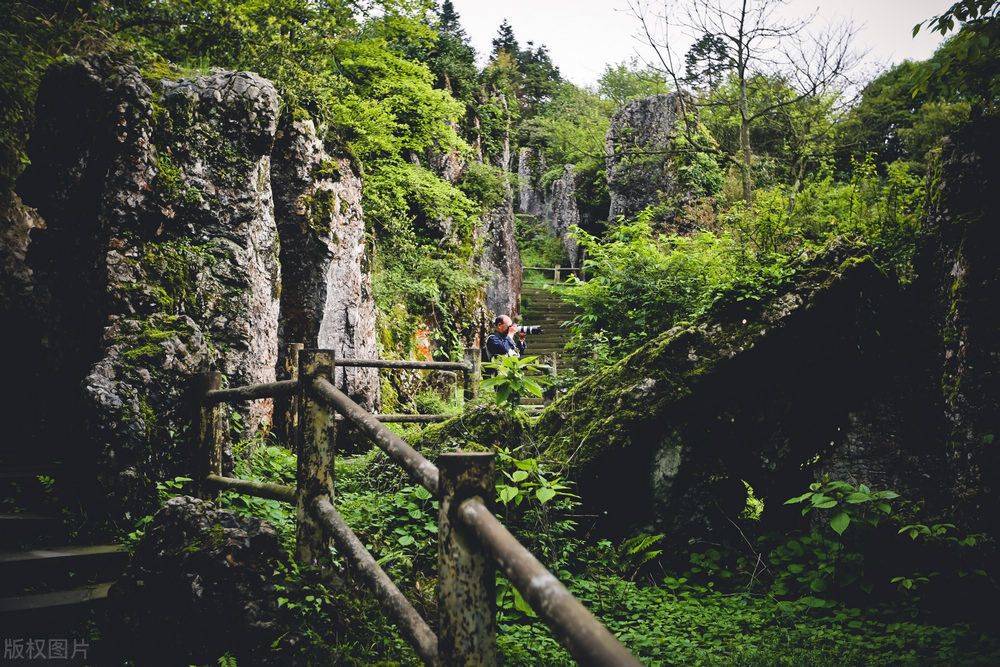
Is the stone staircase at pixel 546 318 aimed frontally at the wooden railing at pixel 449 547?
yes

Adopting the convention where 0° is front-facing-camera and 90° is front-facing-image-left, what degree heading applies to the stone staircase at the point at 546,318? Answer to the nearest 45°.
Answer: approximately 0°

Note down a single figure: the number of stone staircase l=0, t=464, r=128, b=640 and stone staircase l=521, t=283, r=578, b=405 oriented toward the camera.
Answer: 2

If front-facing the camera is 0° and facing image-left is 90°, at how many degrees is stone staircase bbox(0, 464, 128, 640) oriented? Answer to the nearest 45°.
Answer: approximately 0°

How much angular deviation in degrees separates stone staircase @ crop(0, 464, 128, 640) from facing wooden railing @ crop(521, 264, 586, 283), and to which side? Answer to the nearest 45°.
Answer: approximately 135° to its left

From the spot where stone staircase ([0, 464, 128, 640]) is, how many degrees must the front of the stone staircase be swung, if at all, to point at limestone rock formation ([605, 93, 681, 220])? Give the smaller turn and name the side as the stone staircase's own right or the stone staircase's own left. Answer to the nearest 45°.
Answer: approximately 135° to the stone staircase's own left

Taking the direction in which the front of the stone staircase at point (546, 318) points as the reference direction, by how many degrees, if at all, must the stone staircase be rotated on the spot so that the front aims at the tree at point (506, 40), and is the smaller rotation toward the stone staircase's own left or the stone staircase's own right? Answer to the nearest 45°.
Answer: approximately 180°

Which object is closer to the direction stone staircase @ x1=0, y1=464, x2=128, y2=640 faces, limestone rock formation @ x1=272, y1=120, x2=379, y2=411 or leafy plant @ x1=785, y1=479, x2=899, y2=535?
the leafy plant
